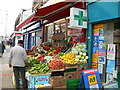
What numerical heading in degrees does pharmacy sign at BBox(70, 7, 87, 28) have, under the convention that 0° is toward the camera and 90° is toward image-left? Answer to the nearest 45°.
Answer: approximately 315°

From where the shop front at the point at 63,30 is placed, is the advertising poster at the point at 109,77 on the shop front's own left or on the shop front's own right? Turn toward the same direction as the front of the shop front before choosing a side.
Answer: on the shop front's own left

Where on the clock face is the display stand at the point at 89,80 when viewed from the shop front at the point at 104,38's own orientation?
The display stand is roughly at 11 o'clock from the shop front.

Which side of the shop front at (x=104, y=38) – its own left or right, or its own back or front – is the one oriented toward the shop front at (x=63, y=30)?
right

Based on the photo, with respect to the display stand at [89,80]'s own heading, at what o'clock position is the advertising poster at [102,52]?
The advertising poster is roughly at 8 o'clock from the display stand.

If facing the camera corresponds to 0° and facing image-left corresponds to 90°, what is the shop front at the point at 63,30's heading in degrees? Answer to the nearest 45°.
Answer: approximately 45°

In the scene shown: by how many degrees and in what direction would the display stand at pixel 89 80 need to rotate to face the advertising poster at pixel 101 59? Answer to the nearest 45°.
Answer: approximately 135° to its left

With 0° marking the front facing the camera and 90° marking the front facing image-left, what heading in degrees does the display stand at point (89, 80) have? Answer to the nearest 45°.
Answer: approximately 315°
